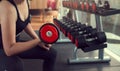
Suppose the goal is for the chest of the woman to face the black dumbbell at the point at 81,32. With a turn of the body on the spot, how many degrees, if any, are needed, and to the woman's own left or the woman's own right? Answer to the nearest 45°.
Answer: approximately 90° to the woman's own left

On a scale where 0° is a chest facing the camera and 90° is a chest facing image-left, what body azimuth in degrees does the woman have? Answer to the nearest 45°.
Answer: approximately 315°

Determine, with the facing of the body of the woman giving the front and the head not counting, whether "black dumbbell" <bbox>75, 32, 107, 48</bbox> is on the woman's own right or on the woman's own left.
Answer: on the woman's own left
